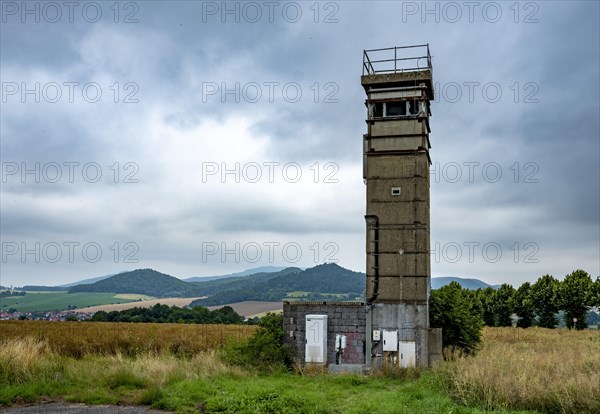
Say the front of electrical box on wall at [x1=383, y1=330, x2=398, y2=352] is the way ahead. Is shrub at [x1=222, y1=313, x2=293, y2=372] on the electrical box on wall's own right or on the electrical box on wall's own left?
on the electrical box on wall's own right

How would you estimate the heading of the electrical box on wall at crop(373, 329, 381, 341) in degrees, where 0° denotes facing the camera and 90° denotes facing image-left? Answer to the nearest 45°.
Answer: approximately 0°

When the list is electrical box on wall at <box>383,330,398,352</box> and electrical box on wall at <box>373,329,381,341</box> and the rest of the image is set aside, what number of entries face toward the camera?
2

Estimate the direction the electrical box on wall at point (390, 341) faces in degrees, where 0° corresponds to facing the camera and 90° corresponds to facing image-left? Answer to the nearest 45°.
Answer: approximately 0°

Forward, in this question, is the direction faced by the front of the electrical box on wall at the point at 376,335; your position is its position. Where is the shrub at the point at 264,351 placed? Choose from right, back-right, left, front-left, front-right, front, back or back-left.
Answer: right

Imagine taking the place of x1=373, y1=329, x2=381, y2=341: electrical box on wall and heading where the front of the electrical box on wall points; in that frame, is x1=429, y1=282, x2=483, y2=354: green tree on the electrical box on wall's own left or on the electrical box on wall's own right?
on the electrical box on wall's own left

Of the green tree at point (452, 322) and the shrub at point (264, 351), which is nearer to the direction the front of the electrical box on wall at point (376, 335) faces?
the shrub
